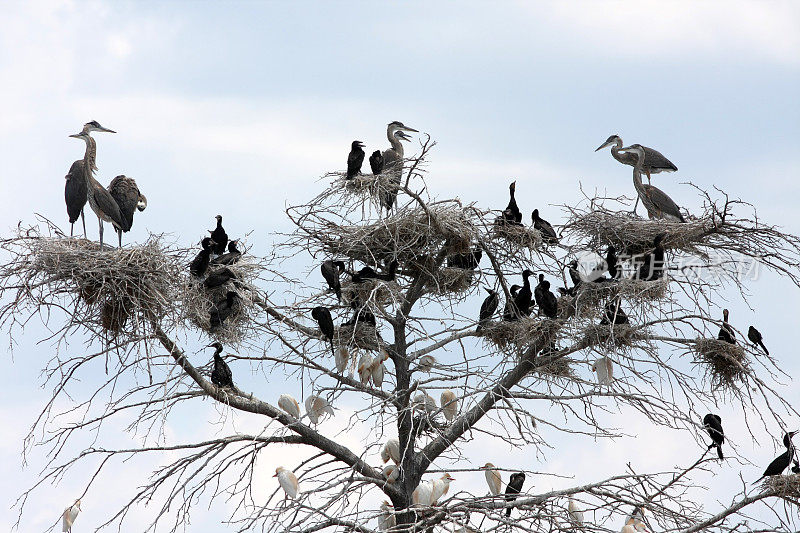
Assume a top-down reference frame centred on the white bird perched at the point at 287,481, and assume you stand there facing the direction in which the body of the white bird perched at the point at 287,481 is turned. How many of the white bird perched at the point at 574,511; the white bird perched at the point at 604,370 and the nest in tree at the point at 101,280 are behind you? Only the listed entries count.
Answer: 2

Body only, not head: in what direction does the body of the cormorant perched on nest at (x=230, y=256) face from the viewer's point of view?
to the viewer's right

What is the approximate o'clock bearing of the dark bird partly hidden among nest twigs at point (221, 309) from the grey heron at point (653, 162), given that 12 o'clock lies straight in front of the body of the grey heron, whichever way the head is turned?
The dark bird partly hidden among nest twigs is roughly at 11 o'clock from the grey heron.

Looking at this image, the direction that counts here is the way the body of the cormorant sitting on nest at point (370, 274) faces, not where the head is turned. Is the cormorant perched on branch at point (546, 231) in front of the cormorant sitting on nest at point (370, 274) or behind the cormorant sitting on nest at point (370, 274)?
in front

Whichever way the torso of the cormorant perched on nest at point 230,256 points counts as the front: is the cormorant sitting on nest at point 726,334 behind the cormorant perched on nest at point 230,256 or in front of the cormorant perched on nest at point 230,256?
in front

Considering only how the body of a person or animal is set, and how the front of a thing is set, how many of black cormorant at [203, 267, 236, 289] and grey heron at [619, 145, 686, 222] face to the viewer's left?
1

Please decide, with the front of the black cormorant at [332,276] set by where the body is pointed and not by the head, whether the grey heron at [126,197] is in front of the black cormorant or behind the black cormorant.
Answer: in front

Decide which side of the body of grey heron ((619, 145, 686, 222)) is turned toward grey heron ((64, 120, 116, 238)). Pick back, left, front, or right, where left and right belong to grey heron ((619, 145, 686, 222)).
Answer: front

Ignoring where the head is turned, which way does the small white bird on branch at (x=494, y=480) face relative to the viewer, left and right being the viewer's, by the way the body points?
facing to the left of the viewer

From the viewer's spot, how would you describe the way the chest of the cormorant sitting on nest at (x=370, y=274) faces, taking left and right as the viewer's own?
facing to the right of the viewer
